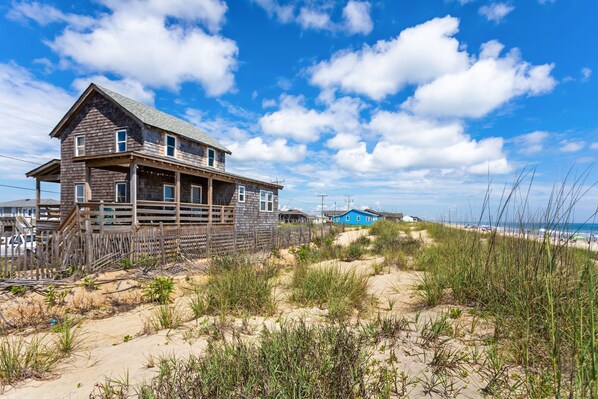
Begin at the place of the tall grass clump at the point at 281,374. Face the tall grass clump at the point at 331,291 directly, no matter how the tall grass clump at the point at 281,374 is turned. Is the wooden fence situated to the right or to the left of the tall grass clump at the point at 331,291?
left

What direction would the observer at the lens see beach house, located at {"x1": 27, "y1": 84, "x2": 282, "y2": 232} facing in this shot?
facing the viewer and to the right of the viewer

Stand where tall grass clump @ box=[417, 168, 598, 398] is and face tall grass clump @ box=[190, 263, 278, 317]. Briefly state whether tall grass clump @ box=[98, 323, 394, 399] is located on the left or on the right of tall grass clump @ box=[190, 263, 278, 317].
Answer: left

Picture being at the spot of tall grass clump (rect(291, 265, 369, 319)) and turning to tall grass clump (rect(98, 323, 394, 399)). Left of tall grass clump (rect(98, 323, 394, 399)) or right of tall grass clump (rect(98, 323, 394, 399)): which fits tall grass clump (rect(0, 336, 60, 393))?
right

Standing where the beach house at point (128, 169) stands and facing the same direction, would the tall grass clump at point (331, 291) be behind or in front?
in front

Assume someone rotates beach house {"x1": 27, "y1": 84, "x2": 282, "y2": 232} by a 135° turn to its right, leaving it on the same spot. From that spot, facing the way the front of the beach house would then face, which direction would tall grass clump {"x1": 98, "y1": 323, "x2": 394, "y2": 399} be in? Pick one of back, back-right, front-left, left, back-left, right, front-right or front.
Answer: left

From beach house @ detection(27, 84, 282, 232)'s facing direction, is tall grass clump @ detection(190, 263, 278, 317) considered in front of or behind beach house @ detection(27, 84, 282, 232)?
in front

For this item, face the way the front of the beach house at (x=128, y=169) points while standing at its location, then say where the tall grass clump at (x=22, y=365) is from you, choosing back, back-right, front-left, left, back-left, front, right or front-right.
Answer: front-right
